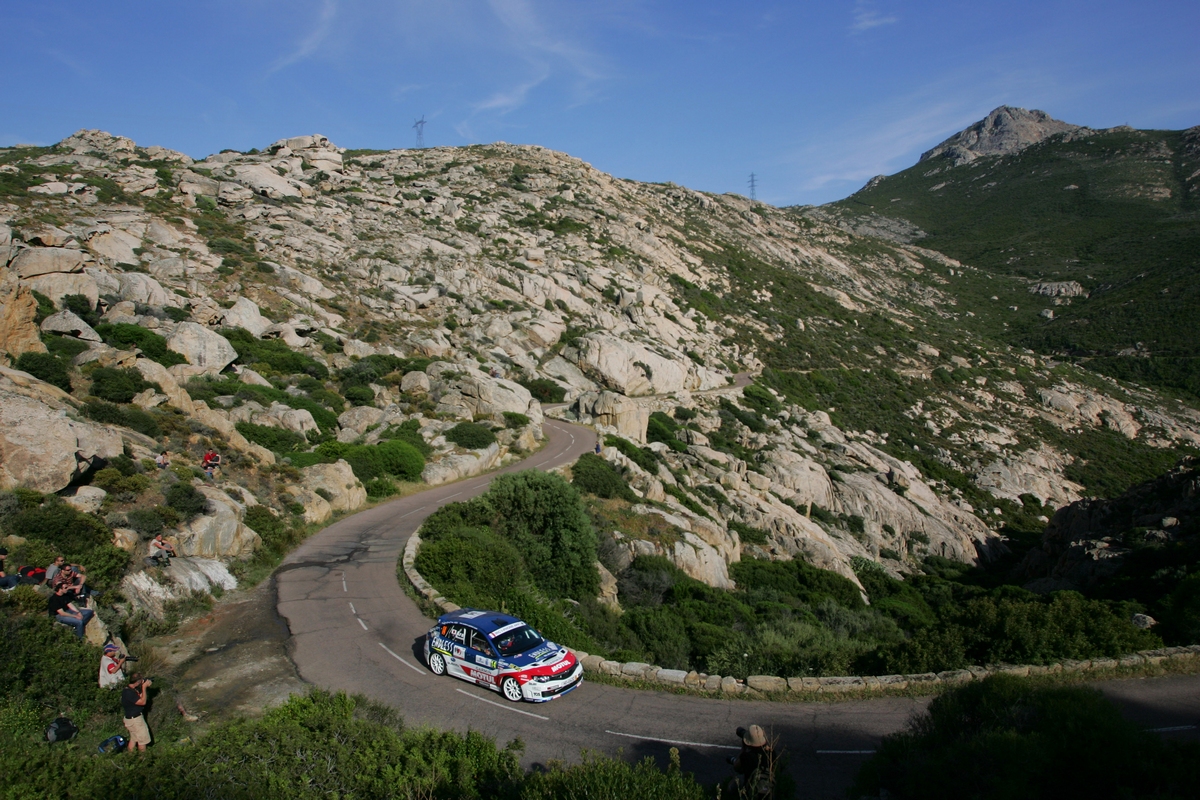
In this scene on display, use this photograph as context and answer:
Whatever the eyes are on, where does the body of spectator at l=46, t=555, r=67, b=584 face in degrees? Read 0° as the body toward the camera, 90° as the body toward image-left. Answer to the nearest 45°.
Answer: approximately 270°

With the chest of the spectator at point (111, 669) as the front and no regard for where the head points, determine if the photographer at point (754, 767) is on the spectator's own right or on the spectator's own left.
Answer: on the spectator's own right

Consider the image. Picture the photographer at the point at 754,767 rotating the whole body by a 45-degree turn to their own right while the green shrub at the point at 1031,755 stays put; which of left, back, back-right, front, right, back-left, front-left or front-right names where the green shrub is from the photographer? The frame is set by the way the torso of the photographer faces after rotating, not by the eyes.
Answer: right

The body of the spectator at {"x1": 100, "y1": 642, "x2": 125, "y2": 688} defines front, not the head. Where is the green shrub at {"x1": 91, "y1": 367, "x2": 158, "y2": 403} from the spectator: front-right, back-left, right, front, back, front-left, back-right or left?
left

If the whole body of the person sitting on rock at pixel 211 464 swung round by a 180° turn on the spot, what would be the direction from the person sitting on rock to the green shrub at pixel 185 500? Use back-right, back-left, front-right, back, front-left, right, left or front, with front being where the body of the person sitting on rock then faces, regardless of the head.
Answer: back-left

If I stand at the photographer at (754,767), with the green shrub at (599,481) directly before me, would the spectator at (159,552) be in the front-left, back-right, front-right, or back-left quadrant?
front-left

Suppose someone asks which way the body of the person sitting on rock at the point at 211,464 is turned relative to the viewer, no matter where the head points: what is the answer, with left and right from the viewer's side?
facing the viewer and to the right of the viewer

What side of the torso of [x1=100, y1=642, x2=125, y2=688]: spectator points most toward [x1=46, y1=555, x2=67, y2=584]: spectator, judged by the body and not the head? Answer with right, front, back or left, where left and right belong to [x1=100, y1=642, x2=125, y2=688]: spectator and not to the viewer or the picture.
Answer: left

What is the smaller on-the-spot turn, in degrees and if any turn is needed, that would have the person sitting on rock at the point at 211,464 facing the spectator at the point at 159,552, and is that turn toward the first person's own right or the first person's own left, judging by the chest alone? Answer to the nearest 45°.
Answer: approximately 45° to the first person's own right

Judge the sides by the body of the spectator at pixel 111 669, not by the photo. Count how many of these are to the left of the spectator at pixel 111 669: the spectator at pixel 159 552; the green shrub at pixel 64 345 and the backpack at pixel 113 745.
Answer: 2

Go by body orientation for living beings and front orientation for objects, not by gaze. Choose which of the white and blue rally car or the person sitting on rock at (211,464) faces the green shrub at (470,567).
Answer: the person sitting on rock

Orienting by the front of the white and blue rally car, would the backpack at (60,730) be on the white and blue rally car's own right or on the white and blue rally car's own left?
on the white and blue rally car's own right

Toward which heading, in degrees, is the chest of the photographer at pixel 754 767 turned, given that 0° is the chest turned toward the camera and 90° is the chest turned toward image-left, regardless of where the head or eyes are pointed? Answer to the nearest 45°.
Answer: approximately 135°
